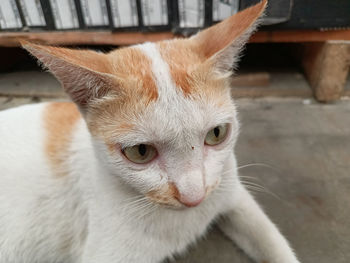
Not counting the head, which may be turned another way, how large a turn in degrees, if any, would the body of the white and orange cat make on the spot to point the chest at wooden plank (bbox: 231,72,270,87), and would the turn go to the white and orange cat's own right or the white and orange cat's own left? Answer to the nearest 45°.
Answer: approximately 90° to the white and orange cat's own left

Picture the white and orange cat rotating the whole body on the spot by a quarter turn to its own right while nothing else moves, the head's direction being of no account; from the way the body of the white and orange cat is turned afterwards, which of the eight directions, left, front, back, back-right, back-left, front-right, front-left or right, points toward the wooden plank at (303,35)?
back

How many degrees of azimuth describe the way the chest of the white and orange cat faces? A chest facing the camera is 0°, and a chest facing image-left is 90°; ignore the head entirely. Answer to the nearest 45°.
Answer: approximately 315°
